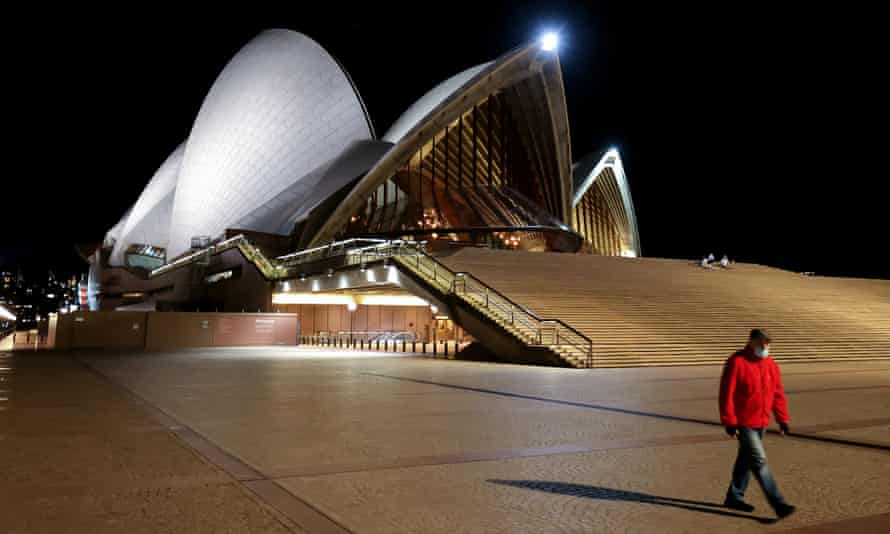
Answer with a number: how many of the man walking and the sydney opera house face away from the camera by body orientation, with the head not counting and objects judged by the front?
0

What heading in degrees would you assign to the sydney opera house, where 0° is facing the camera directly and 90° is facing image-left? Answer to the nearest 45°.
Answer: approximately 315°

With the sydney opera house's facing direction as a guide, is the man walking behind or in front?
in front

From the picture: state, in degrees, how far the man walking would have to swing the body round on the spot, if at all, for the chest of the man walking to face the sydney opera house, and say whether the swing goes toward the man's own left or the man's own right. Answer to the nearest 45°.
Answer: approximately 180°
